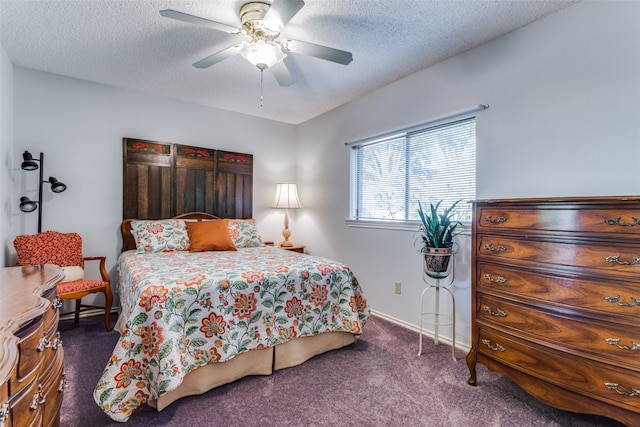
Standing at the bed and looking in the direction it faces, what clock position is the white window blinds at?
The white window blinds is roughly at 10 o'clock from the bed.

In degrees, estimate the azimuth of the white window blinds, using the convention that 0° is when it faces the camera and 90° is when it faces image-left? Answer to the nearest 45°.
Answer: approximately 45°

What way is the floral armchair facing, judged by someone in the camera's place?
facing the viewer and to the right of the viewer

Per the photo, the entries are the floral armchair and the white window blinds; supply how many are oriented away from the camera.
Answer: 0

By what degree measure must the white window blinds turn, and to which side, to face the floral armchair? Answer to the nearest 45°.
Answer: approximately 45° to its right

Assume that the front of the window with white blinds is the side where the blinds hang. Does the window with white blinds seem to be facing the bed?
yes

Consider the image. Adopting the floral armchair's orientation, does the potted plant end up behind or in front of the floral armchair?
in front

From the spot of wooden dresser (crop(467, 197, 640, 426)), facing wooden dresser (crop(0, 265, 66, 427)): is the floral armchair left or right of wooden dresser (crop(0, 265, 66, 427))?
right

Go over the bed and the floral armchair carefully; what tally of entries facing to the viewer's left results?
0

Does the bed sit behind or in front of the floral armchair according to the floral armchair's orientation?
in front
